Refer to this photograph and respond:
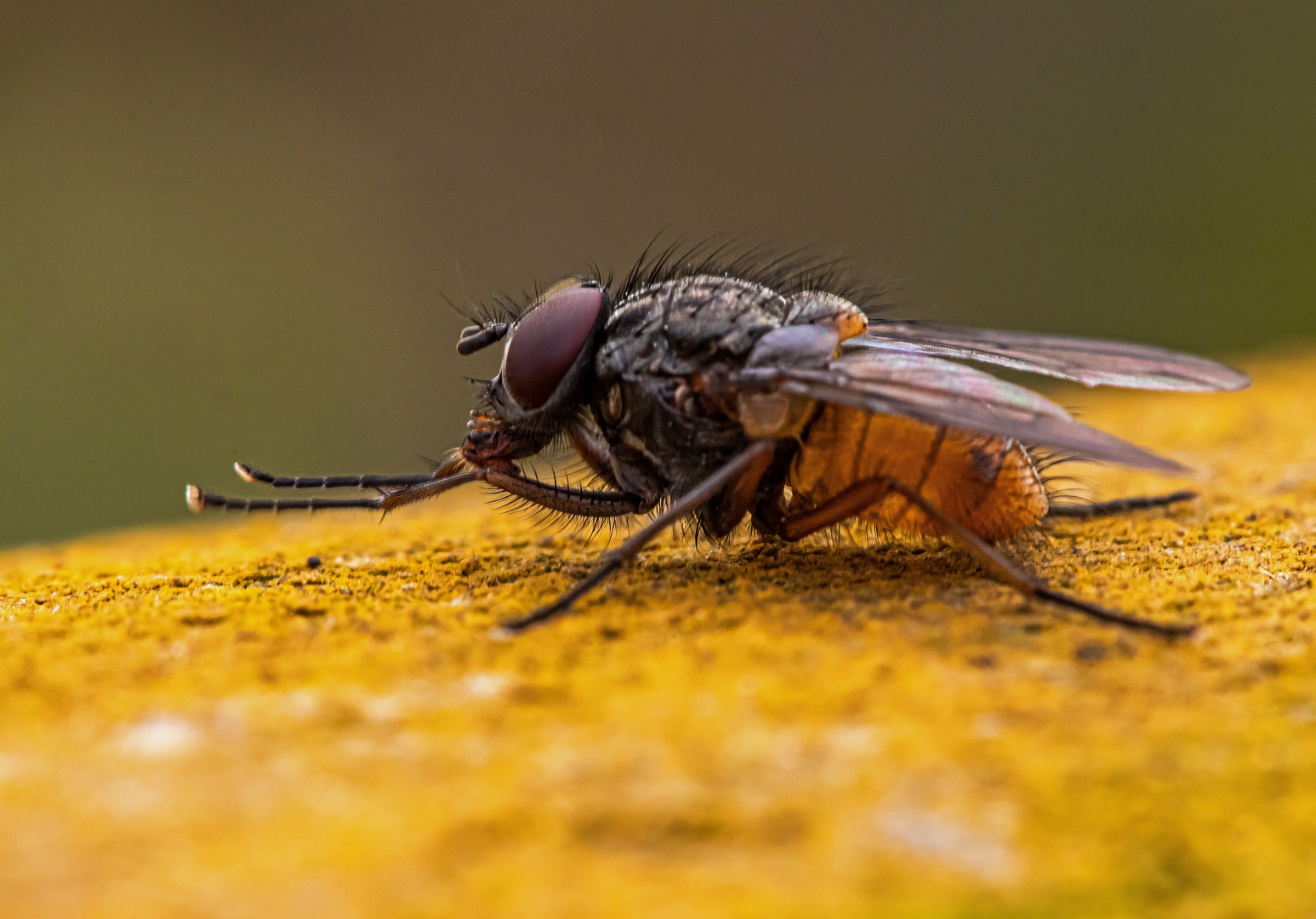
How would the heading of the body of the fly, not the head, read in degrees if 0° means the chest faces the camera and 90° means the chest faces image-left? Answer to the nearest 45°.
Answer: approximately 90°
